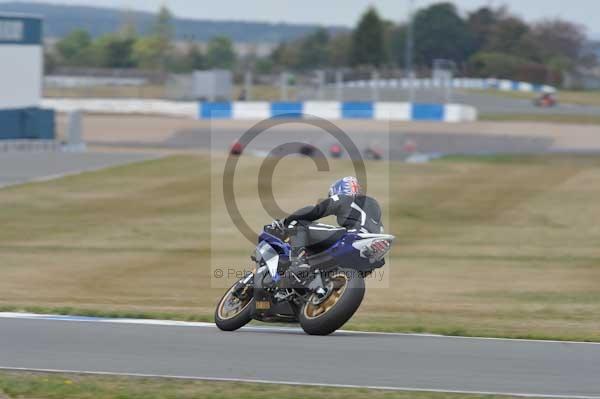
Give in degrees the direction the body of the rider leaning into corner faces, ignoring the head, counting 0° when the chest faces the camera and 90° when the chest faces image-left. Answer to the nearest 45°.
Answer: approximately 135°

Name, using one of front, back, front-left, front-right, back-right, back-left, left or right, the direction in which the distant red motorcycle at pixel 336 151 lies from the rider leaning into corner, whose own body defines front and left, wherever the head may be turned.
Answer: front-right

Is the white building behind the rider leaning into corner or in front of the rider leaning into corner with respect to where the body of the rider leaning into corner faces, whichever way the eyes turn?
in front
